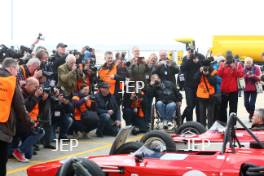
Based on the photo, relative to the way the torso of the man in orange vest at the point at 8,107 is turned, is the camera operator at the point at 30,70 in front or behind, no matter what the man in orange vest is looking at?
in front

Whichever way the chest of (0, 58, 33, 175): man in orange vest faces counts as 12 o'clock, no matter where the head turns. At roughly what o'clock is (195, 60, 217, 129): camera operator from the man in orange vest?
The camera operator is roughly at 12 o'clock from the man in orange vest.

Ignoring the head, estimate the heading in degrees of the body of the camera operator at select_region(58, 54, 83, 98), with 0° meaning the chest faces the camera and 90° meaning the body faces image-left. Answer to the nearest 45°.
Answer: approximately 315°

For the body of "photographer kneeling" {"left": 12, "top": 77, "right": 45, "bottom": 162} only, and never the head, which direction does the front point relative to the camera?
to the viewer's right

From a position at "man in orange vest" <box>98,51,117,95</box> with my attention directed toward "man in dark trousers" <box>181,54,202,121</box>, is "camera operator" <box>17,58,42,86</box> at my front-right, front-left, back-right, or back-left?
back-right

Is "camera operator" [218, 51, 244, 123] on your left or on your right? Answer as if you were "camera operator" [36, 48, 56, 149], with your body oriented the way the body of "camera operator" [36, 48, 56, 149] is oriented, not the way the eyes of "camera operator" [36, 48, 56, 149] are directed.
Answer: on your left

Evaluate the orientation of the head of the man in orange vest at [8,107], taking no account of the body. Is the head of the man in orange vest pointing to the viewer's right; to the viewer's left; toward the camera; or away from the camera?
to the viewer's right

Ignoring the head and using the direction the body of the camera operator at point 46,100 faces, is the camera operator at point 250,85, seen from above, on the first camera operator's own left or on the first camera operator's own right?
on the first camera operator's own left

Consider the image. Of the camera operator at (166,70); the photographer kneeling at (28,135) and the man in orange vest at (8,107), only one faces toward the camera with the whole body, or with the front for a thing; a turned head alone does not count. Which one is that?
the camera operator

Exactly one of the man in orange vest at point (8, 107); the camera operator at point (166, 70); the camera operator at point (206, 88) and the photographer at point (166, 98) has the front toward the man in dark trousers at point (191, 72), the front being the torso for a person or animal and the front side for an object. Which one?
the man in orange vest

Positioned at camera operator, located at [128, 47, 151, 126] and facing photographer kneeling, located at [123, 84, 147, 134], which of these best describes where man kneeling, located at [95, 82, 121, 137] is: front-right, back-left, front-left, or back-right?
front-right

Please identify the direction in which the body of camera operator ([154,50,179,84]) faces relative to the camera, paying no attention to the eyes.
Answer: toward the camera

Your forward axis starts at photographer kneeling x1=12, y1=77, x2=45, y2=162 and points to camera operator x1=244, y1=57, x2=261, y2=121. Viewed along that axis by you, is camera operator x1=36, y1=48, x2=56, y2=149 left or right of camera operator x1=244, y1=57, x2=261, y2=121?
left

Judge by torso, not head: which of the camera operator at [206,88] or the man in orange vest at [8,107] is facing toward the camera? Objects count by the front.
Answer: the camera operator

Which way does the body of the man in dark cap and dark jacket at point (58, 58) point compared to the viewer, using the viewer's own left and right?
facing the viewer and to the right of the viewer

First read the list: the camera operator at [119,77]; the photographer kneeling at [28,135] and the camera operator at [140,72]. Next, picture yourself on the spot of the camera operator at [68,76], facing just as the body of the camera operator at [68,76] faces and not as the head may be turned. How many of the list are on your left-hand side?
2

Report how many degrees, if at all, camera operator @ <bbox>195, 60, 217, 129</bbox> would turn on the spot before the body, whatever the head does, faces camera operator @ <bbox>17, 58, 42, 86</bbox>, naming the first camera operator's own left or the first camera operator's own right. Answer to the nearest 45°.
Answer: approximately 45° to the first camera operator's own right

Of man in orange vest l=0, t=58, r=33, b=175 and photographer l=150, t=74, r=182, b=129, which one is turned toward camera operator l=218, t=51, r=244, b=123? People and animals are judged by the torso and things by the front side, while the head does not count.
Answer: the man in orange vest
